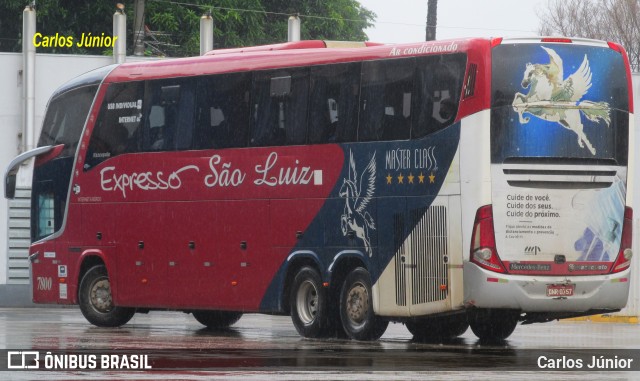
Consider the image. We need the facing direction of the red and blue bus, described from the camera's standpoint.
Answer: facing away from the viewer and to the left of the viewer
